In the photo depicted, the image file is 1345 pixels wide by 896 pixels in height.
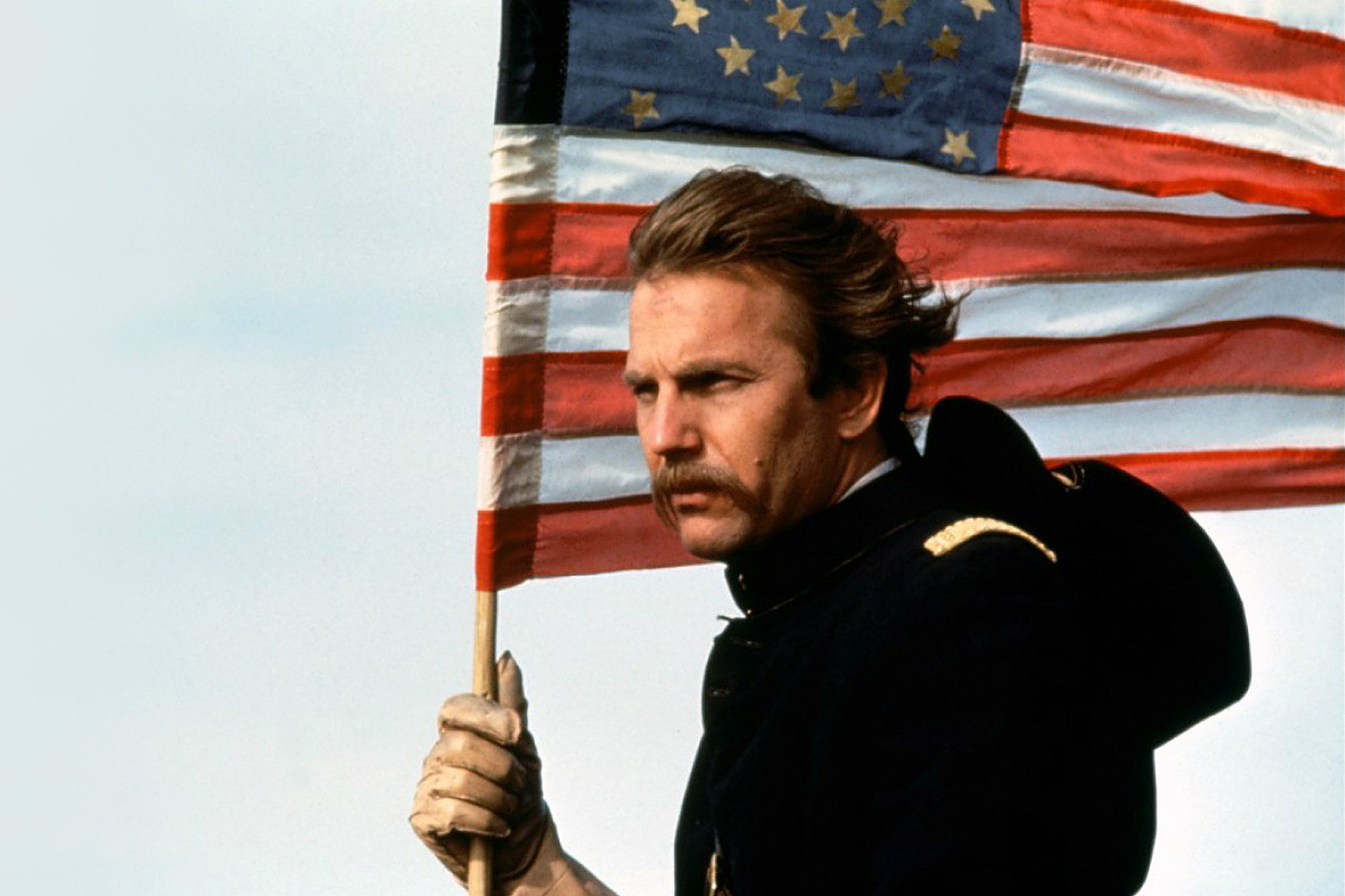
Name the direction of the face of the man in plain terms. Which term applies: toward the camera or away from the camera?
toward the camera

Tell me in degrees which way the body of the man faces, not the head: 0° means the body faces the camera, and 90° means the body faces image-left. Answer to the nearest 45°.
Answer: approximately 45°
